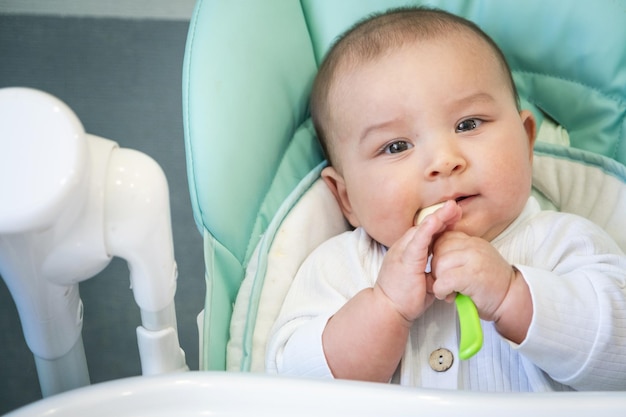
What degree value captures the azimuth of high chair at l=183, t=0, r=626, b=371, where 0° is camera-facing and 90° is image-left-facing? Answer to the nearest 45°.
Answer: approximately 0°
